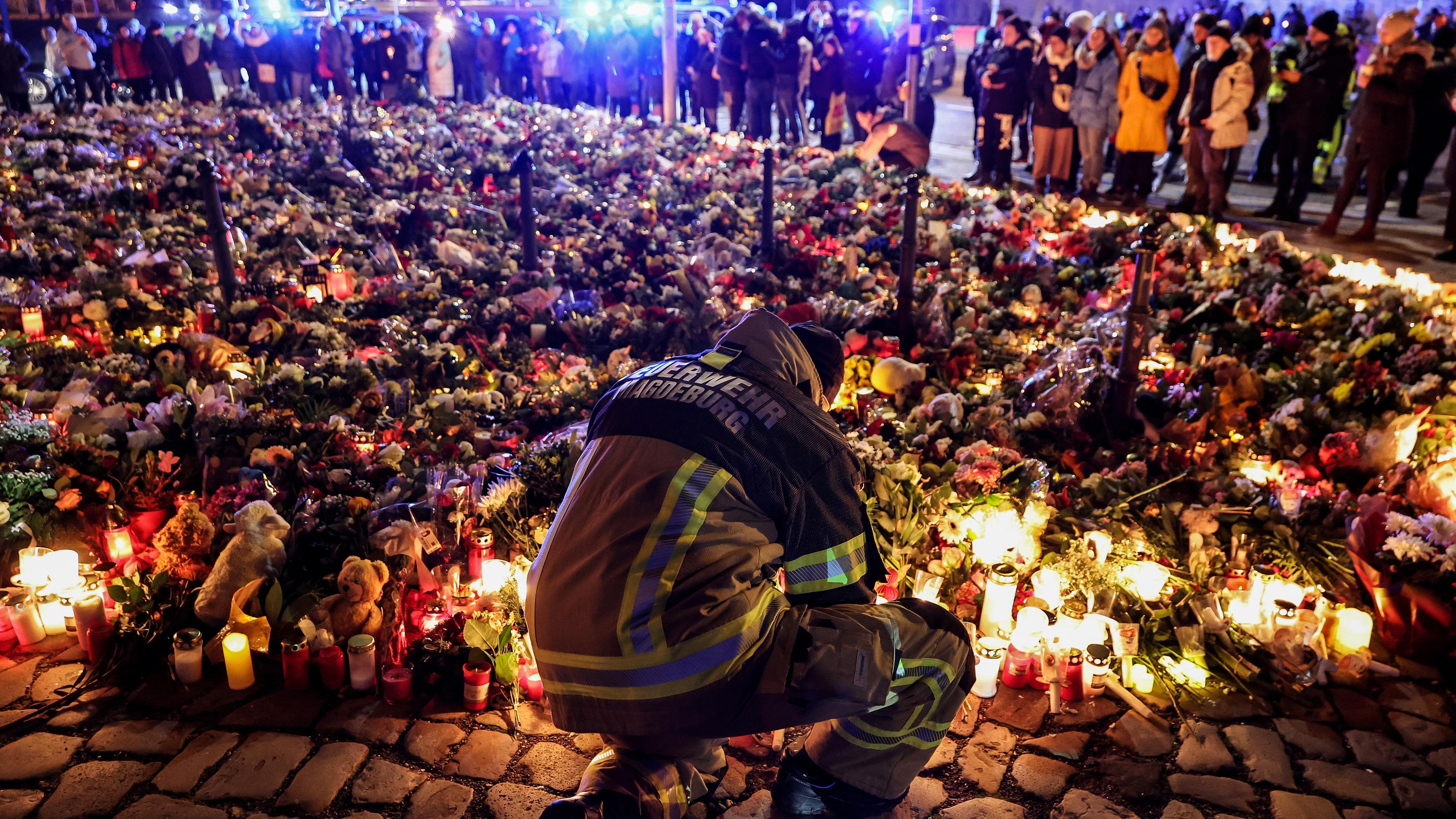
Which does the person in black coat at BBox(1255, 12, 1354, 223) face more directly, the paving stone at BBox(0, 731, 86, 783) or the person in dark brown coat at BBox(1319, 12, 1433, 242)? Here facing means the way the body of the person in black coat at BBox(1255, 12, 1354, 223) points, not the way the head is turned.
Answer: the paving stone

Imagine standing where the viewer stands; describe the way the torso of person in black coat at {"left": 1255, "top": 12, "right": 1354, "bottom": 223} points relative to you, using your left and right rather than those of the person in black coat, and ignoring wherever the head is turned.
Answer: facing the viewer and to the left of the viewer

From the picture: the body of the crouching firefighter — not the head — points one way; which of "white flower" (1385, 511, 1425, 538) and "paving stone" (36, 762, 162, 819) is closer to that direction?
the white flower

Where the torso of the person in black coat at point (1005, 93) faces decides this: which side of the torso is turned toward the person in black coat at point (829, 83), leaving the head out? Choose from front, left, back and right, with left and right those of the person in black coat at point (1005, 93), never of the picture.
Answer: right

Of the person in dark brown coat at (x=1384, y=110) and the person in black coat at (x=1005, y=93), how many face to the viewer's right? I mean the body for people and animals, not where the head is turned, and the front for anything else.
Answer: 0

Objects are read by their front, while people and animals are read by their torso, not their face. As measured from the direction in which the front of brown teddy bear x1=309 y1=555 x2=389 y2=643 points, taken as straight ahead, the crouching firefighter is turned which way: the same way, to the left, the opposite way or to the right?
the opposite way

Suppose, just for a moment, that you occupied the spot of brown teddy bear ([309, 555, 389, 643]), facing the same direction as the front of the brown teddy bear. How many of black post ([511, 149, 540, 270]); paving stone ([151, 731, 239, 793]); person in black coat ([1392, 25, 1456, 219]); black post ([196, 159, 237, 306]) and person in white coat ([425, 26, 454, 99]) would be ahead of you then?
1

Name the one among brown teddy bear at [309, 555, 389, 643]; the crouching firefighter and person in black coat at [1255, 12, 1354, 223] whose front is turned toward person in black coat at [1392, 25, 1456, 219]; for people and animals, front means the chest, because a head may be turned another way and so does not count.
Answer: the crouching firefighter

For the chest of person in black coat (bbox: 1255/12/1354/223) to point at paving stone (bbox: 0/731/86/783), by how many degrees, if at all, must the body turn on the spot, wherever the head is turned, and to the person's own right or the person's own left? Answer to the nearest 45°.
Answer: approximately 45° to the person's own left

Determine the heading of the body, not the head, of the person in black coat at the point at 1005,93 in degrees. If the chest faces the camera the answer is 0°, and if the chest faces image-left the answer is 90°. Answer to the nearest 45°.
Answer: approximately 45°

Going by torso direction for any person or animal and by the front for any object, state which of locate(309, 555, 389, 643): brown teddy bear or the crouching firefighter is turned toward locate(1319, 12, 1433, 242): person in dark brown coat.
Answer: the crouching firefighter

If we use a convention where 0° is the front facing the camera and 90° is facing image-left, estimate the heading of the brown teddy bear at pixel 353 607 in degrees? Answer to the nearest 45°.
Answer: approximately 45°

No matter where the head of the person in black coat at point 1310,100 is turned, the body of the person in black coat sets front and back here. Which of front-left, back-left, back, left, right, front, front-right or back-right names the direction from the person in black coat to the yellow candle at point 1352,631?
front-left

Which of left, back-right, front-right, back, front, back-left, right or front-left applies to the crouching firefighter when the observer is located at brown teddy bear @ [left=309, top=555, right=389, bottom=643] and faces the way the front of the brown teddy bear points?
left
